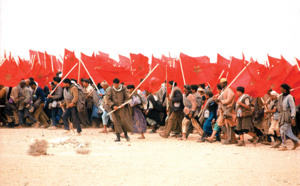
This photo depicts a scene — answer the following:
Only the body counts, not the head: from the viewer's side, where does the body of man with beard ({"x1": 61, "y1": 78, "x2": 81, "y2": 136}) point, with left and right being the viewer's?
facing the viewer and to the left of the viewer

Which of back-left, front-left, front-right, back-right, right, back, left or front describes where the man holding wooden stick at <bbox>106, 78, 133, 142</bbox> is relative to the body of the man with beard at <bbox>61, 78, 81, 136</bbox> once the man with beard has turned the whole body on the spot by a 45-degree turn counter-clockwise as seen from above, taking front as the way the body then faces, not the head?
front-left

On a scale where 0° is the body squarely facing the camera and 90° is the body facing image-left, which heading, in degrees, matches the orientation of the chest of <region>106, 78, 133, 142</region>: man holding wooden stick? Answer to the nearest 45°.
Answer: approximately 0°

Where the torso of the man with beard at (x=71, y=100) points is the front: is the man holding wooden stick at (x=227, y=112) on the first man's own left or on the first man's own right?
on the first man's own left
